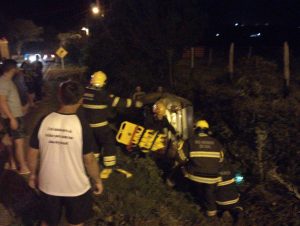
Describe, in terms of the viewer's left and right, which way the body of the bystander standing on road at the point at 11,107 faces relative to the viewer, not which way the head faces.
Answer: facing to the right of the viewer

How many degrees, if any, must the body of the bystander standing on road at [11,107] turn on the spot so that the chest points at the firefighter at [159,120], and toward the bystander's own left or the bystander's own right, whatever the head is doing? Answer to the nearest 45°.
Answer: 0° — they already face them

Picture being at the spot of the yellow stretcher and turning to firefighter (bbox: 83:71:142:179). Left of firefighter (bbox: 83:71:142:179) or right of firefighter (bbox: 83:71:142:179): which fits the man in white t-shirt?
left

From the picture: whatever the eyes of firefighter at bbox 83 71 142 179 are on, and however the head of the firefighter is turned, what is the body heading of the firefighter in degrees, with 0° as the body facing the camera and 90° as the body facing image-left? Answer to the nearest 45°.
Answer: approximately 225°

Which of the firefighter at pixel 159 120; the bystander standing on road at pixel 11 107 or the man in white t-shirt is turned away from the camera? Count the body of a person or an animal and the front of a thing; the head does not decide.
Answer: the man in white t-shirt

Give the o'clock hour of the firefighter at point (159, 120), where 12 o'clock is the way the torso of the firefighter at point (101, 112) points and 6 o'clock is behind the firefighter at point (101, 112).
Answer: the firefighter at point (159, 120) is roughly at 1 o'clock from the firefighter at point (101, 112).

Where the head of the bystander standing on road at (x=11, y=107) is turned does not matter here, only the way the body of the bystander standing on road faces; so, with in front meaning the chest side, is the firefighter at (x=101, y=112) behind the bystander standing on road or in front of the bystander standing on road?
in front

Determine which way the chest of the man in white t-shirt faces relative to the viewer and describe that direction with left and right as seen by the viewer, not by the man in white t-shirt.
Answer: facing away from the viewer

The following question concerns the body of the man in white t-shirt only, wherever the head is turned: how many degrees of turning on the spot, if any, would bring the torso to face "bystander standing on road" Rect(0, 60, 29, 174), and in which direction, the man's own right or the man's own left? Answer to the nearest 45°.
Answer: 0° — they already face them
